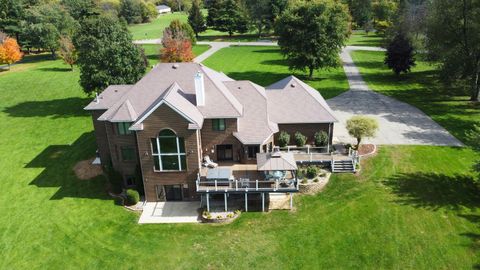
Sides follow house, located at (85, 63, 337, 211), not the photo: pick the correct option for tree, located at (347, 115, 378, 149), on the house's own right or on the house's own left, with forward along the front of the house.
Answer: on the house's own right

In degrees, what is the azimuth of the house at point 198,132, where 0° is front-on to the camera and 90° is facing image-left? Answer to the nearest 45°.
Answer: approximately 180°

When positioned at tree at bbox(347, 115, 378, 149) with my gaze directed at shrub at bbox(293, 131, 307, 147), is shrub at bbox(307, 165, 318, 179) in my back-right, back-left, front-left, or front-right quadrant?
front-left

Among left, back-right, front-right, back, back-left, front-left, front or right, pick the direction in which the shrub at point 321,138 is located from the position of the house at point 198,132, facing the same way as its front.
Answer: right

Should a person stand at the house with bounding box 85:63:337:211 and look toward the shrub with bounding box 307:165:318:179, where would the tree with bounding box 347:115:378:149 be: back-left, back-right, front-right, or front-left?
front-left

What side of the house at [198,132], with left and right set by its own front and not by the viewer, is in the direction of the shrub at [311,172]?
right

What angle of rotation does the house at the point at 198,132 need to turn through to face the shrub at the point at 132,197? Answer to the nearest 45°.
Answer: approximately 90° to its left
